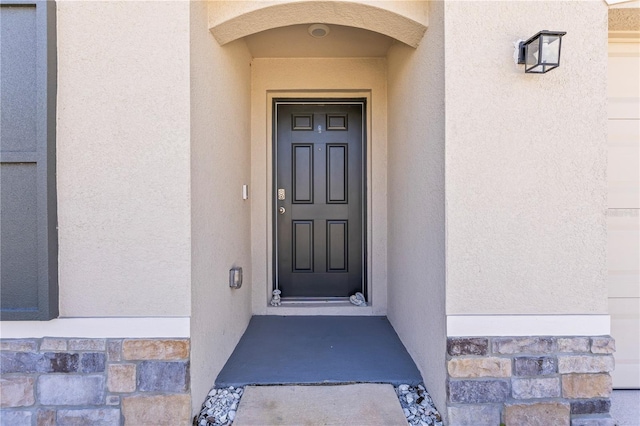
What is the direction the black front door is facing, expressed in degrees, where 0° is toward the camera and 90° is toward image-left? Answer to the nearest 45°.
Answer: approximately 0°

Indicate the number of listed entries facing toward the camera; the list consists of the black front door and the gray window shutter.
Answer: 2

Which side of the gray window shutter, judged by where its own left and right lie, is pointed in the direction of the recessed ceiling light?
left

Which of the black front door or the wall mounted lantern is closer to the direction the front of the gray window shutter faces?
the wall mounted lantern

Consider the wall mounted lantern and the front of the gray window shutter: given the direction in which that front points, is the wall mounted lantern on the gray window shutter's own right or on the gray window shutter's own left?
on the gray window shutter's own left
